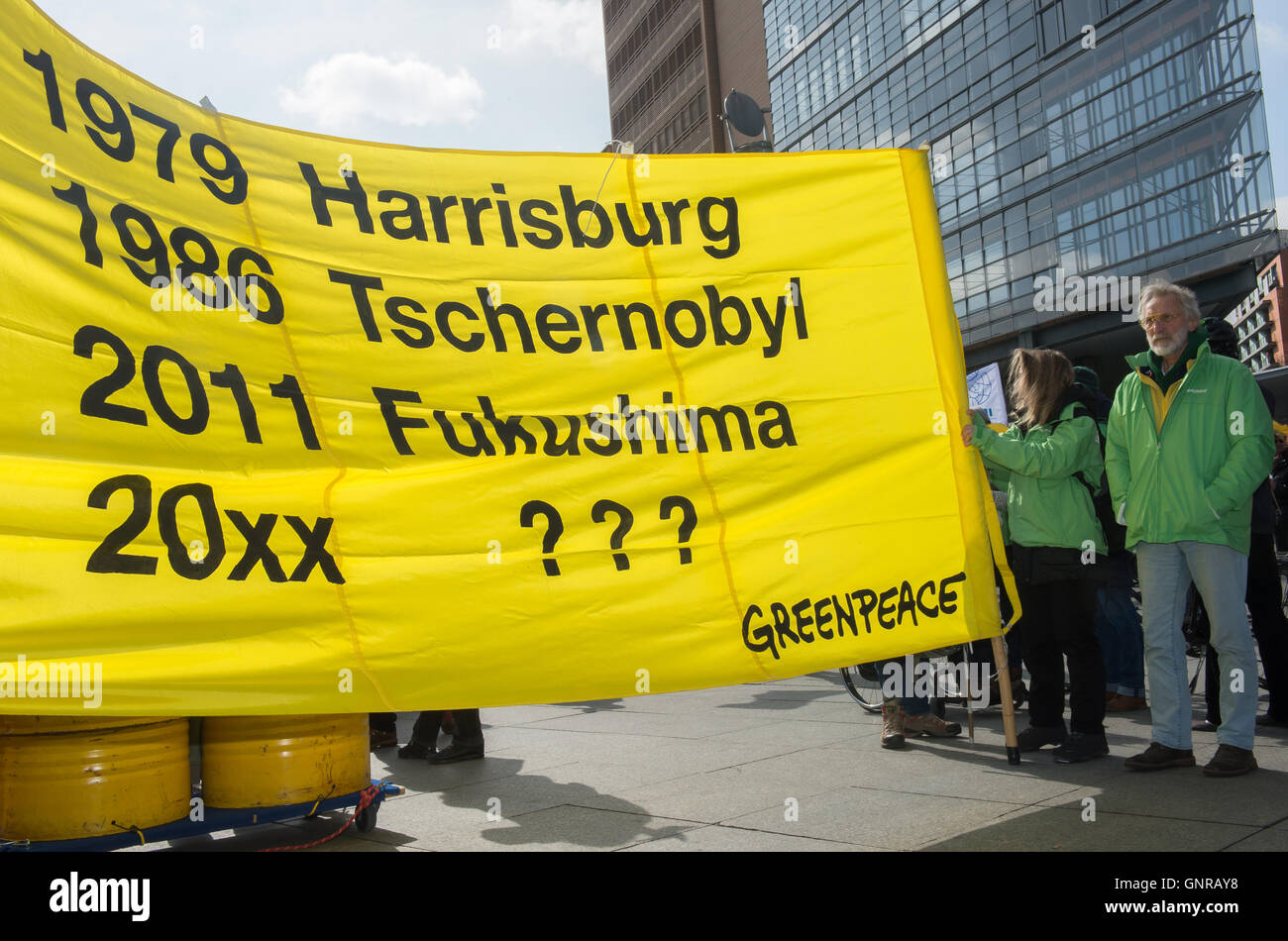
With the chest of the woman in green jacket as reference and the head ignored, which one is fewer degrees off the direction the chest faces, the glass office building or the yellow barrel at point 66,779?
the yellow barrel

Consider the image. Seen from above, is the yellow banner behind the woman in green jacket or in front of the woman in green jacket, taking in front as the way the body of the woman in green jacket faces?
in front

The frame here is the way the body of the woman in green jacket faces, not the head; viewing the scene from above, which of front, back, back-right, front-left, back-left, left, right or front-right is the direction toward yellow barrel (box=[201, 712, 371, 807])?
front

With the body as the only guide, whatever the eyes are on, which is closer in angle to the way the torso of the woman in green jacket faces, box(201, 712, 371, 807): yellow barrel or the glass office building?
the yellow barrel

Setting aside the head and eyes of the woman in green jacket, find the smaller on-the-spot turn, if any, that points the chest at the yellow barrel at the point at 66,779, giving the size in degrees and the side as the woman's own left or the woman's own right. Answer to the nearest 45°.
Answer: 0° — they already face it
